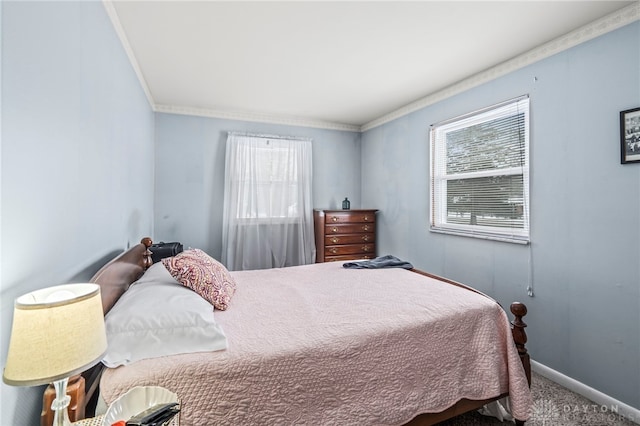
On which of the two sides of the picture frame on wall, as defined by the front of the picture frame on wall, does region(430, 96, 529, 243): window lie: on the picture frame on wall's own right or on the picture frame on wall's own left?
on the picture frame on wall's own right

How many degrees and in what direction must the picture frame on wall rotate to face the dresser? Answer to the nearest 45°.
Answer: approximately 45° to its right

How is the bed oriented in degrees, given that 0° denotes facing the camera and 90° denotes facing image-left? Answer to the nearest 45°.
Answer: approximately 270°

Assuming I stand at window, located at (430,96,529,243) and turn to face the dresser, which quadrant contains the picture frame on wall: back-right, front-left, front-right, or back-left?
back-left

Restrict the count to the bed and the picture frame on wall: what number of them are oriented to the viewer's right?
1

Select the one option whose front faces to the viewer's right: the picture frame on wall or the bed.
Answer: the bed

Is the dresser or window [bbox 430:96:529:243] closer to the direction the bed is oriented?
the window

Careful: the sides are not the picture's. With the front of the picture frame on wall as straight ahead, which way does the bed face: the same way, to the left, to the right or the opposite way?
the opposite way

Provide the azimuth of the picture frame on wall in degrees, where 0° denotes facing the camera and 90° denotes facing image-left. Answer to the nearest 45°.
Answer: approximately 45°
